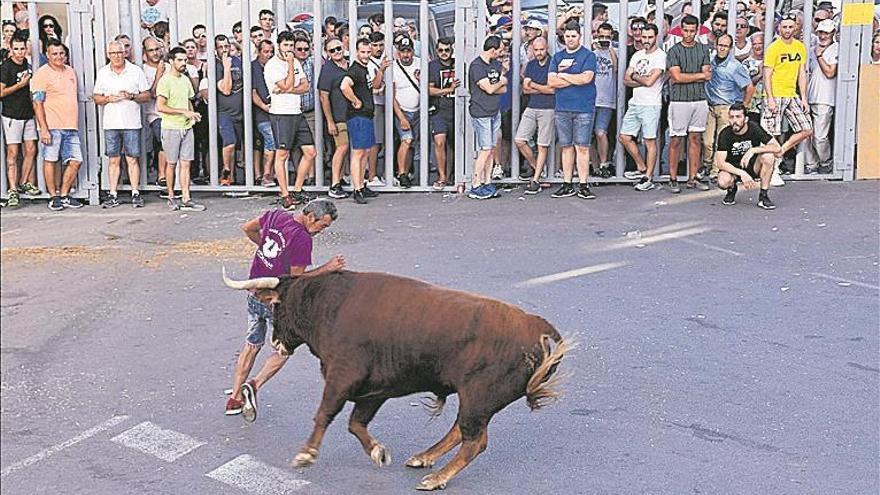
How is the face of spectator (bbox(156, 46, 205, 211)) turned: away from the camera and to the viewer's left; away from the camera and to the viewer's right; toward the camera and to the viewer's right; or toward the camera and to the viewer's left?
toward the camera and to the viewer's right

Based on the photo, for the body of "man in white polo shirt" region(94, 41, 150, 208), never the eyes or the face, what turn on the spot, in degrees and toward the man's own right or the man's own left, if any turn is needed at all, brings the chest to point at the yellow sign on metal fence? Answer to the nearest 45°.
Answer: approximately 90° to the man's own left

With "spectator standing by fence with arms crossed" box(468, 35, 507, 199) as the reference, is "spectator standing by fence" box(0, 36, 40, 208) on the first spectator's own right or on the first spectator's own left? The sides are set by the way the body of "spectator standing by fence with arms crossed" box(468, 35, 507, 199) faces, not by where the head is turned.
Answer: on the first spectator's own right

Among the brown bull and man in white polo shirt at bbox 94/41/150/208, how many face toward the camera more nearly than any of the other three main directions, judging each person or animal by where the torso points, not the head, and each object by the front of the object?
1

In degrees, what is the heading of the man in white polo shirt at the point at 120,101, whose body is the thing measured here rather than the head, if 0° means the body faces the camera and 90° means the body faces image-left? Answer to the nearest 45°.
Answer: approximately 0°

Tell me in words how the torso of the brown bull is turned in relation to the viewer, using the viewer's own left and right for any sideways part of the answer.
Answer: facing to the left of the viewer

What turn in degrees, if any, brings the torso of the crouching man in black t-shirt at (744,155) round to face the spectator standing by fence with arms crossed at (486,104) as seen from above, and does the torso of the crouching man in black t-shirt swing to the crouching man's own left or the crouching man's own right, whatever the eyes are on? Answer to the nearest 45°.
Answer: approximately 90° to the crouching man's own right

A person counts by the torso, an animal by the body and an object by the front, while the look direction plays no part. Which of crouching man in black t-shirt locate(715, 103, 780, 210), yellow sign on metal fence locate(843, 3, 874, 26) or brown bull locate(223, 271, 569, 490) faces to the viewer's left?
the brown bull

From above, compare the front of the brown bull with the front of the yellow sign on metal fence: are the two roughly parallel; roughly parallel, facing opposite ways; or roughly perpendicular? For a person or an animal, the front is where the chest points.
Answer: roughly perpendicular

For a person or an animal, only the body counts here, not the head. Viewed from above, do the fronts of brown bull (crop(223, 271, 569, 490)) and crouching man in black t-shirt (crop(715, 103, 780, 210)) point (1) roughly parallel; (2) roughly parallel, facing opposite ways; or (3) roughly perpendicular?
roughly perpendicular

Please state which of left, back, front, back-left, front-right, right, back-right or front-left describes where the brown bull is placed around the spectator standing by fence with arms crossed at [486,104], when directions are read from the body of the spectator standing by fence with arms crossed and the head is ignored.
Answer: front-right

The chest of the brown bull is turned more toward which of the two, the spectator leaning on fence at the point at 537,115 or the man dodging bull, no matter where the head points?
the man dodging bull
